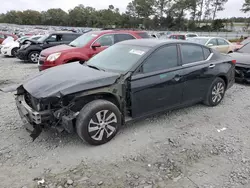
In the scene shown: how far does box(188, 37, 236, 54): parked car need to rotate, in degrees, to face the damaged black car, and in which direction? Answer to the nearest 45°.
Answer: approximately 45° to its left

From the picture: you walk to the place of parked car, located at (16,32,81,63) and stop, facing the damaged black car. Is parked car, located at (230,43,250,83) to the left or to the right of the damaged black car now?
left

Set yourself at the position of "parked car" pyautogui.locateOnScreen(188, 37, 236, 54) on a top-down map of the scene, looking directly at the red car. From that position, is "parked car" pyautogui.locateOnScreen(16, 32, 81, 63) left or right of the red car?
right

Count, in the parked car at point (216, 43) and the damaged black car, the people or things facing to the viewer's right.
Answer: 0
